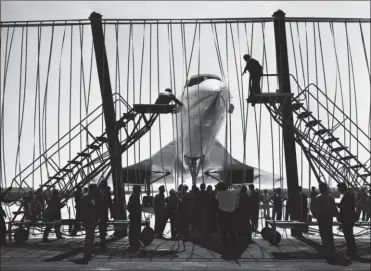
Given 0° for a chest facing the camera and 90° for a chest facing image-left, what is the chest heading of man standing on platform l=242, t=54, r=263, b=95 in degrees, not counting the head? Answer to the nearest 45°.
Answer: approximately 90°

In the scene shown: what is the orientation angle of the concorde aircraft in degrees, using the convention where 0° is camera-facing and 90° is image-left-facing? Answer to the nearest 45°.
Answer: approximately 0°

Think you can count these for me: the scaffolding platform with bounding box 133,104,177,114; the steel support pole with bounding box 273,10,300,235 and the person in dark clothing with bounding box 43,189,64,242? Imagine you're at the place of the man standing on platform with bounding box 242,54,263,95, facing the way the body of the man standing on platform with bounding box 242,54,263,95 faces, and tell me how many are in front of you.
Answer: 2
